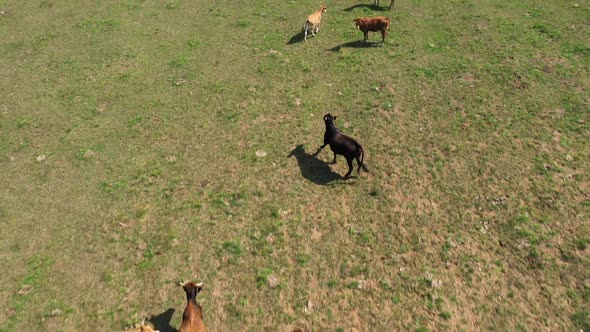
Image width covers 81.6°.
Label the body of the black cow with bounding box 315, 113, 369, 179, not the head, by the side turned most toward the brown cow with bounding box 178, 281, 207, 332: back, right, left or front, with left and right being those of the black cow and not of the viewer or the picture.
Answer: left

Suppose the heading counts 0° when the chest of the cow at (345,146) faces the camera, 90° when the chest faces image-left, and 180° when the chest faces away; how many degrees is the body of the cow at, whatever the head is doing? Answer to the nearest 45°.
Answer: approximately 135°

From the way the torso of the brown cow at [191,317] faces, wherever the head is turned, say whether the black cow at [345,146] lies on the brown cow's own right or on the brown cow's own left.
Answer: on the brown cow's own right

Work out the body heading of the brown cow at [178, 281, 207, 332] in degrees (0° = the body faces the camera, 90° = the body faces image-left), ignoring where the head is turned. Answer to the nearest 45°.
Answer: approximately 180°

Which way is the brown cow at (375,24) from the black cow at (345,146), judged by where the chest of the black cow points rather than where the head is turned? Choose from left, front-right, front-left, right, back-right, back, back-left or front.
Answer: front-right

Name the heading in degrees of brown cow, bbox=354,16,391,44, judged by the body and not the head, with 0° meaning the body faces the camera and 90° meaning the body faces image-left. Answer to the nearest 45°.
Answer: approximately 90°

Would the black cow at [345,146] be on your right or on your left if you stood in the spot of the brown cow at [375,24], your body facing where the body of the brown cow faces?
on your left

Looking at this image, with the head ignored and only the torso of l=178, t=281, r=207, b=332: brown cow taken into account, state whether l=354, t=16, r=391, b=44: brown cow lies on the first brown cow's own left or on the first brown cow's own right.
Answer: on the first brown cow's own right

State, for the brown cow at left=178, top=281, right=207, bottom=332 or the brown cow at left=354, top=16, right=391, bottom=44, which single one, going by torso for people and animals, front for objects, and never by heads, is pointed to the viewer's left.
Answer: the brown cow at left=354, top=16, right=391, bottom=44
